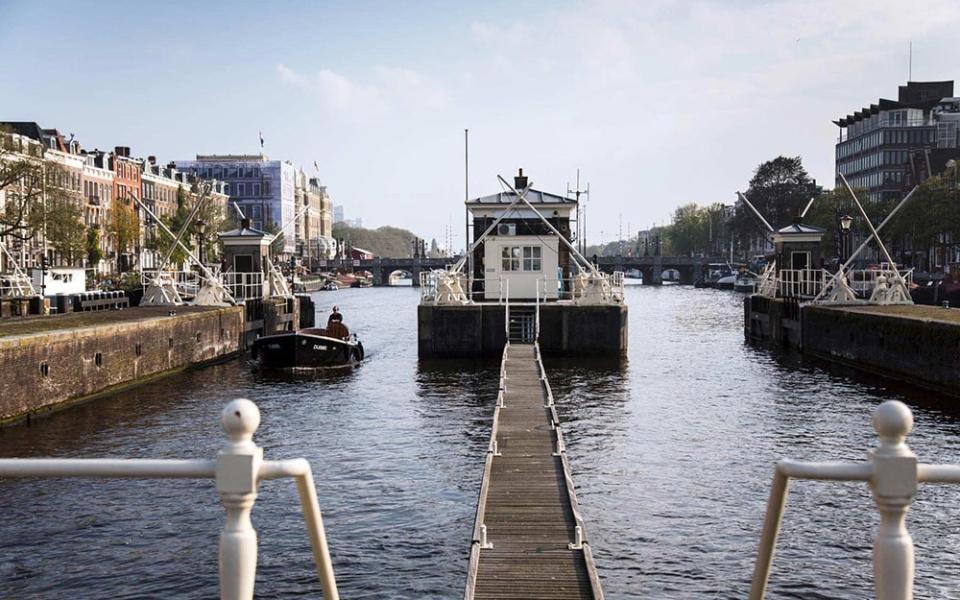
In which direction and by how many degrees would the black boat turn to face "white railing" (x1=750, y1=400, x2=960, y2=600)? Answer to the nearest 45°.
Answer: approximately 45° to its left

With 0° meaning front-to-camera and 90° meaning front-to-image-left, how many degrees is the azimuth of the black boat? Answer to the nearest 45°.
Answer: approximately 45°

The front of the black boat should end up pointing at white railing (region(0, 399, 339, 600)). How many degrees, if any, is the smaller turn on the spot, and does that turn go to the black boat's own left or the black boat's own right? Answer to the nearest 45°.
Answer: approximately 45° to the black boat's own left

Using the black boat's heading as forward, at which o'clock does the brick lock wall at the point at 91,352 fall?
The brick lock wall is roughly at 12 o'clock from the black boat.

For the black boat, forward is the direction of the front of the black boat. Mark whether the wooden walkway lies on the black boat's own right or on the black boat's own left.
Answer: on the black boat's own left
